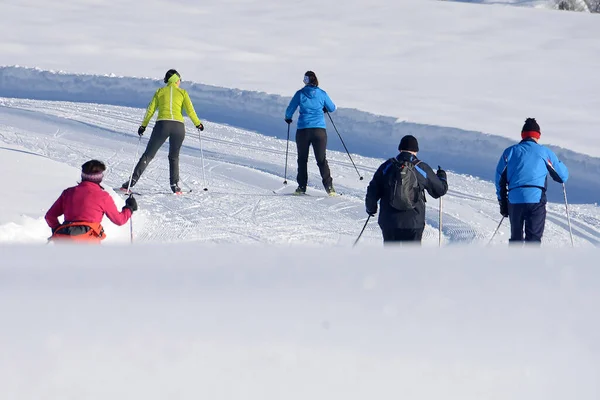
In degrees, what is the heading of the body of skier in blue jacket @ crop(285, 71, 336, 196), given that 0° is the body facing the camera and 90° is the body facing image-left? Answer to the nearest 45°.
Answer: approximately 180°

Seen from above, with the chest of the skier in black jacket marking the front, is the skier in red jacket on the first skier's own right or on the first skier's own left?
on the first skier's own left

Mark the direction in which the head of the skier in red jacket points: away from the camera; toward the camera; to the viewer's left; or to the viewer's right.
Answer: away from the camera

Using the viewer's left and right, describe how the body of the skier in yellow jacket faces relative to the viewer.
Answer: facing away from the viewer

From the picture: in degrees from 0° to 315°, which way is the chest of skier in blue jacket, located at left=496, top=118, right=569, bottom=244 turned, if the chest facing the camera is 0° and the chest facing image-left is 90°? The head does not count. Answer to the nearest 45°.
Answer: approximately 180°

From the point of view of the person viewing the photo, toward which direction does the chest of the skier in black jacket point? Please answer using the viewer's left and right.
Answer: facing away from the viewer

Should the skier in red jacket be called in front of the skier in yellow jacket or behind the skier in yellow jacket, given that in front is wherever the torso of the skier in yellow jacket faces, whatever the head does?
behind
